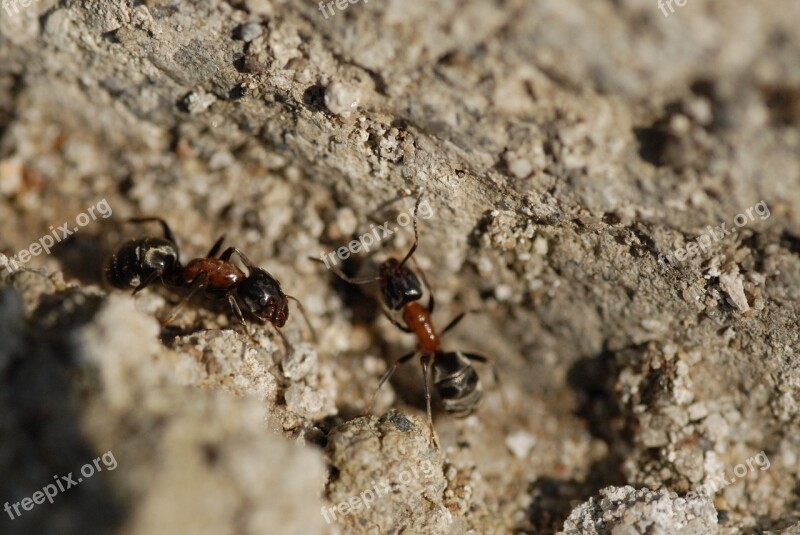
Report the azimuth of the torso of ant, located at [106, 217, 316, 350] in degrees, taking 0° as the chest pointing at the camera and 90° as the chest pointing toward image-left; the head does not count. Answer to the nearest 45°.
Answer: approximately 315°
